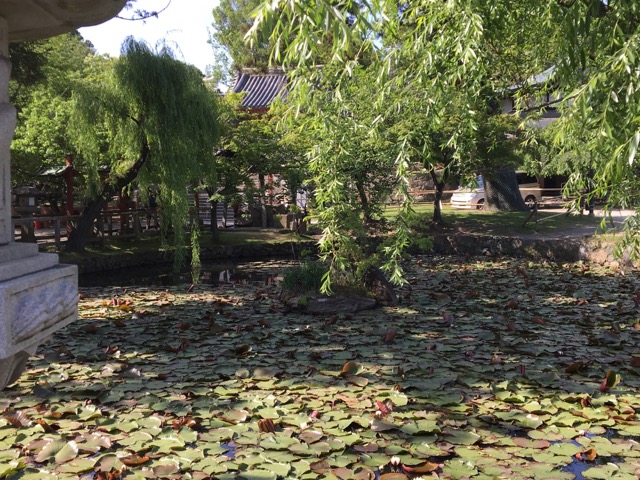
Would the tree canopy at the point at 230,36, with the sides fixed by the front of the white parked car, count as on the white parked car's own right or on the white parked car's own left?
on the white parked car's own right

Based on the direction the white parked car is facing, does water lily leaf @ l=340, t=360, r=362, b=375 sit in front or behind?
in front

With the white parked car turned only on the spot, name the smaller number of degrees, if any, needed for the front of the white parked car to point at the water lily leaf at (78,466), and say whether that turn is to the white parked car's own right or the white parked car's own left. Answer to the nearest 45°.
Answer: approximately 45° to the white parked car's own left

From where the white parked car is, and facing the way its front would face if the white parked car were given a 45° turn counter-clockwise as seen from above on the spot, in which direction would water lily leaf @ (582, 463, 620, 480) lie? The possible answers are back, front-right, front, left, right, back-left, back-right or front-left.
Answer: front

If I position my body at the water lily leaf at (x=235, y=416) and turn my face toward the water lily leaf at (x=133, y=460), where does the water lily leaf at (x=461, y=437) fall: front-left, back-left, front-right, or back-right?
back-left

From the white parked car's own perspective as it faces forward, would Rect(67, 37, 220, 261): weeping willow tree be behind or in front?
in front

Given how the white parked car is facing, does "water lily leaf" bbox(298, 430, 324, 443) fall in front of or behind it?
in front

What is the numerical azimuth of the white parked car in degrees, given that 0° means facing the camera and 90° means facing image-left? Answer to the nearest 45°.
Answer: approximately 45°

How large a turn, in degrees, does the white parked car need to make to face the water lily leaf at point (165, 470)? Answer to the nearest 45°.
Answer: approximately 45° to its left

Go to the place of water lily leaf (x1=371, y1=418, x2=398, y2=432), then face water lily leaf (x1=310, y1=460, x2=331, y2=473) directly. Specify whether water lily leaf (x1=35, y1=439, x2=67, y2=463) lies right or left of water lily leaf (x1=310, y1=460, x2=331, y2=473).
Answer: right

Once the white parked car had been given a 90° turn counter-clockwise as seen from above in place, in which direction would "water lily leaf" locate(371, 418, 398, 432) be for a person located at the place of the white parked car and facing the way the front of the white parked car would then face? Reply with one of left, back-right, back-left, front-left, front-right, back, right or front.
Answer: front-right

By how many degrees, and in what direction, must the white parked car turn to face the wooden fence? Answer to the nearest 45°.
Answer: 0° — it already faces it

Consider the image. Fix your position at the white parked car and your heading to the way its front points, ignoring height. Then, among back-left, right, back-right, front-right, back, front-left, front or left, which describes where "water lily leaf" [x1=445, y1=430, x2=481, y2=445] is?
front-left

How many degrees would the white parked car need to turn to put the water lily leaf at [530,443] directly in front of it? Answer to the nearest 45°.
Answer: approximately 45° to its left

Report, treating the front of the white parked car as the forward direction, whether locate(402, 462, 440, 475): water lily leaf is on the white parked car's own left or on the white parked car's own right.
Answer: on the white parked car's own left

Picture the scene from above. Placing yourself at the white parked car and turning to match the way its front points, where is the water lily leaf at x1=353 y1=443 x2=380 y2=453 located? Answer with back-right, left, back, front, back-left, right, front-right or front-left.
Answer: front-left
